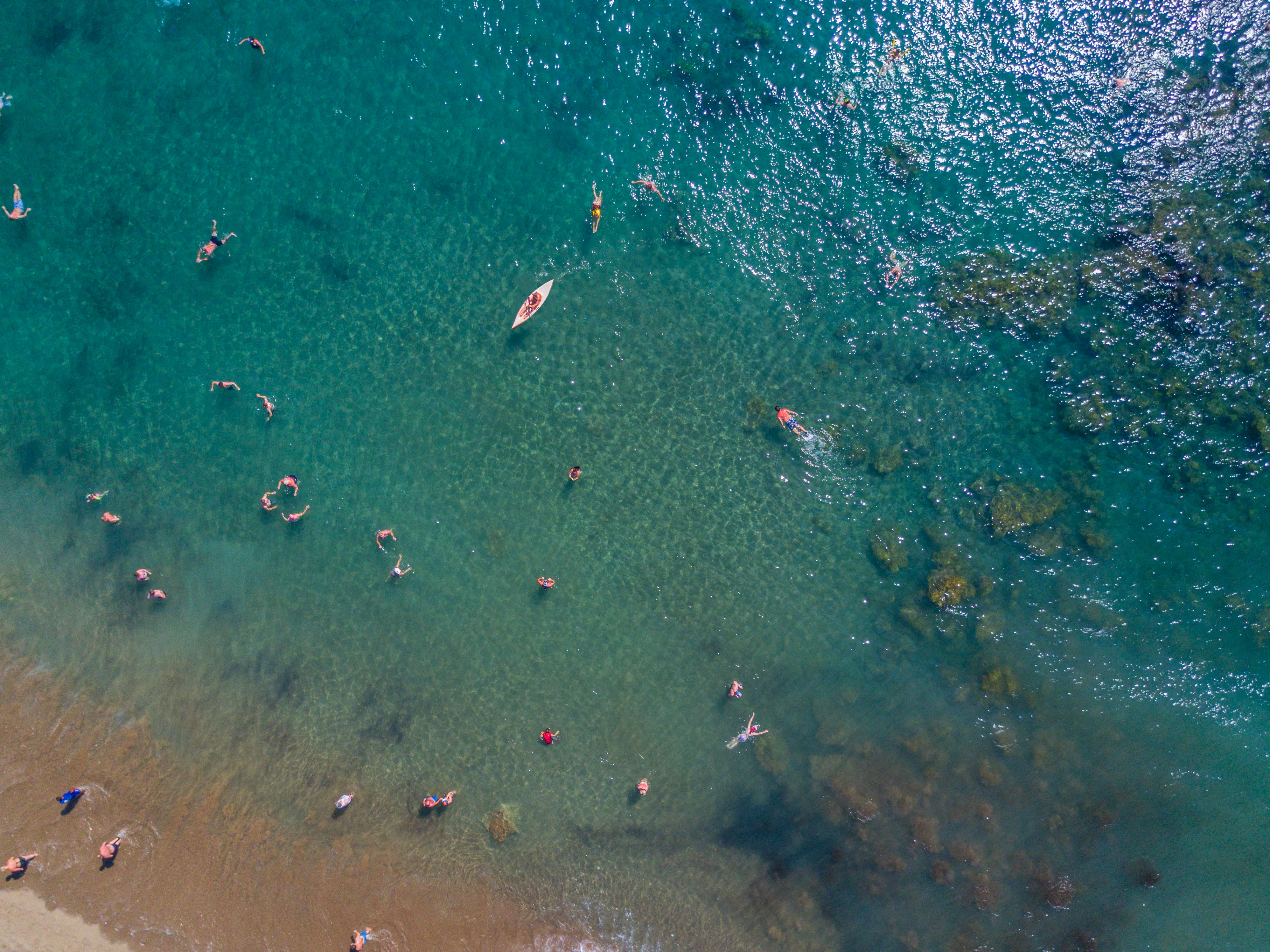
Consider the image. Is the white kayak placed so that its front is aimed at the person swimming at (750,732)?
no

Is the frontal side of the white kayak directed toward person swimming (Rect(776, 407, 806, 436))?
no

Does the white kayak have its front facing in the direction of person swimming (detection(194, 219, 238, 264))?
no
